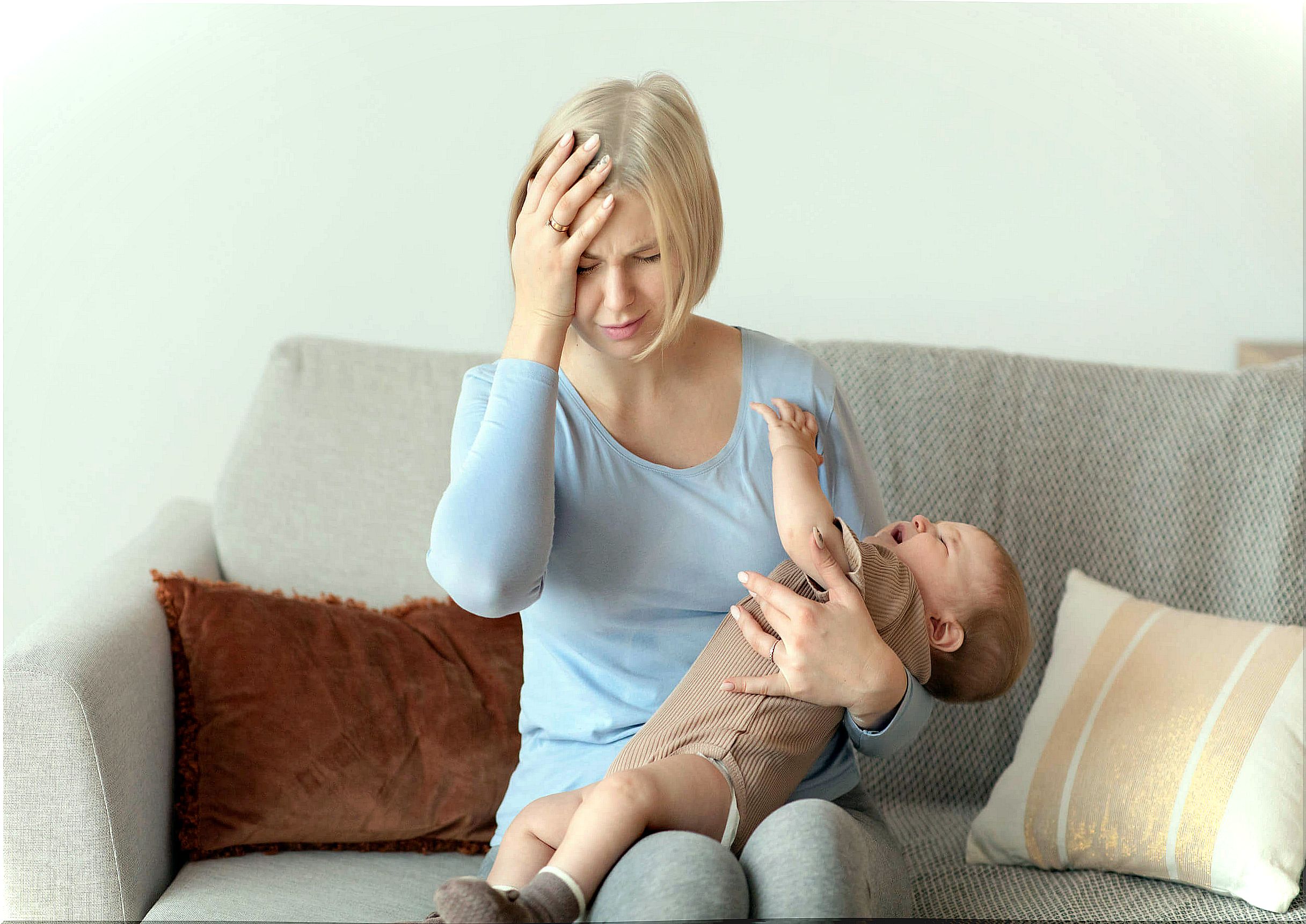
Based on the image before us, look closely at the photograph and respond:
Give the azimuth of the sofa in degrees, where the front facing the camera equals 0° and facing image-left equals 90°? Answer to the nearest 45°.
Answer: approximately 0°
